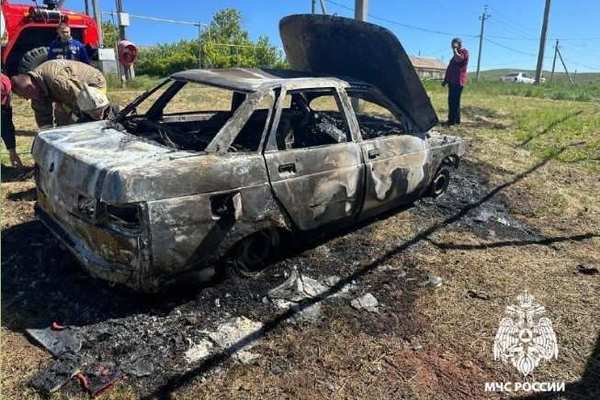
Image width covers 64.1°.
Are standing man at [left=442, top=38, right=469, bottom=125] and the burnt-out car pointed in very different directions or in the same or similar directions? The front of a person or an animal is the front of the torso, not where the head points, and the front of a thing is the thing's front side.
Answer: very different directions

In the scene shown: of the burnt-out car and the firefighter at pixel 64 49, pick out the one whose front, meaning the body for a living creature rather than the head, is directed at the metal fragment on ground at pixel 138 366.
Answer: the firefighter

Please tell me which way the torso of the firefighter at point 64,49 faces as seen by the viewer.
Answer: toward the camera

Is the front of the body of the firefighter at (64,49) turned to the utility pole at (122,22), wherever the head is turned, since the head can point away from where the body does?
no

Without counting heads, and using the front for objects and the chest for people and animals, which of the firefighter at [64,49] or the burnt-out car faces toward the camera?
the firefighter

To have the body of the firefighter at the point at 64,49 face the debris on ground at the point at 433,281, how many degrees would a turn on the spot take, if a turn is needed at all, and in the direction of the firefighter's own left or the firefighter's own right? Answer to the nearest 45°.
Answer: approximately 45° to the firefighter's own left

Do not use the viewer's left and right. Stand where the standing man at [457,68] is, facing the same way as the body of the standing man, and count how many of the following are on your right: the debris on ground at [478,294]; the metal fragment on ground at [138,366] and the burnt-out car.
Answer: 0

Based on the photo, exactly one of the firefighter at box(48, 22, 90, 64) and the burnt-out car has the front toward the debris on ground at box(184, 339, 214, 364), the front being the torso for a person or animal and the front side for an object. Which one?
the firefighter

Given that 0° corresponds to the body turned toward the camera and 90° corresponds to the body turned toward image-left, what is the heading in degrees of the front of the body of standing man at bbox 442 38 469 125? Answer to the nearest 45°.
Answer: approximately 45°

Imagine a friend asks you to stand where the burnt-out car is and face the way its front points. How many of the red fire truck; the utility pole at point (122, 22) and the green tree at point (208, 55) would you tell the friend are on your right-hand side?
0

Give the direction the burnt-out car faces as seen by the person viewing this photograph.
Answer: facing away from the viewer and to the right of the viewer

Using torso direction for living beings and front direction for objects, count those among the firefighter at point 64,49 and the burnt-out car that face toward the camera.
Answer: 1

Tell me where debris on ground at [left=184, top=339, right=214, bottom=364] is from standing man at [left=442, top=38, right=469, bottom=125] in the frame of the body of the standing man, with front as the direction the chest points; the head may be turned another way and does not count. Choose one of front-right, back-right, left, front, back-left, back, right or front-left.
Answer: front-left

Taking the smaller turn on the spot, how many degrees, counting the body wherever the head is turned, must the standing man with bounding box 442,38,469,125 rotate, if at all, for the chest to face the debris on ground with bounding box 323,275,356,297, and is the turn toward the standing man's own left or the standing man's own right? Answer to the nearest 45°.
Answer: approximately 45° to the standing man's own left

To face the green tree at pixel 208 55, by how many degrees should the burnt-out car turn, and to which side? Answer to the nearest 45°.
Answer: approximately 45° to its left

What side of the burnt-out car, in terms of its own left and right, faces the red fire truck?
left

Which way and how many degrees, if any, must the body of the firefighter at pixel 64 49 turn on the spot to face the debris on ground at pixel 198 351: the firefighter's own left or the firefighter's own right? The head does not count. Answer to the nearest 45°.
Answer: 0° — they already face it

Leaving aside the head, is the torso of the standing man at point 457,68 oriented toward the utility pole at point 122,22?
no

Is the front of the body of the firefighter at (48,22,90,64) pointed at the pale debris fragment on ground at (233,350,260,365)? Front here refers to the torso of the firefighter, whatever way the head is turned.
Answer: yes
